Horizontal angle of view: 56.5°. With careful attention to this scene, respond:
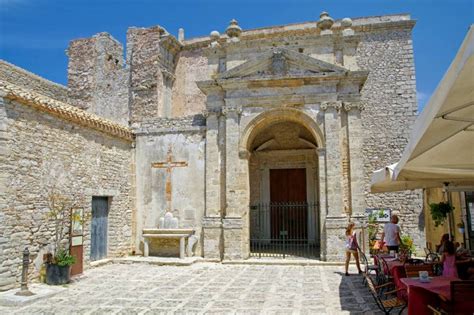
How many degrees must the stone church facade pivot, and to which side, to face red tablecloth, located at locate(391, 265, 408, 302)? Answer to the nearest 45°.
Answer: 0° — it already faces it

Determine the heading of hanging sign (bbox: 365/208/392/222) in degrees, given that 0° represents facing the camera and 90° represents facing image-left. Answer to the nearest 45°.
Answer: approximately 0°

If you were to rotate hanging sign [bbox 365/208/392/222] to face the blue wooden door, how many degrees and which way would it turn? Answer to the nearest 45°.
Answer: approximately 45° to its right
